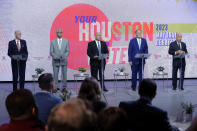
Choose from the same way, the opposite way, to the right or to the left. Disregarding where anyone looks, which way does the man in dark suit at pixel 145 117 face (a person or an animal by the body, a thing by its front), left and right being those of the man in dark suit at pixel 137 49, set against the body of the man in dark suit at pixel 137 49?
the opposite way

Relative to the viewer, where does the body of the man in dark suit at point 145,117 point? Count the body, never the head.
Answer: away from the camera

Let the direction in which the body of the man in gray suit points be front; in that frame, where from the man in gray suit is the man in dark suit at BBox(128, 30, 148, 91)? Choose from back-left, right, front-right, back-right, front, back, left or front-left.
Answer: left

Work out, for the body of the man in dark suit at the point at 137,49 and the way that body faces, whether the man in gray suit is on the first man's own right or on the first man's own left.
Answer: on the first man's own right

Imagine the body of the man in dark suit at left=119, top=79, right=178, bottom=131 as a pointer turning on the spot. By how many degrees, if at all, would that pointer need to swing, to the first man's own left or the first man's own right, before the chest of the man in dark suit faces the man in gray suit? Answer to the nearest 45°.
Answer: approximately 45° to the first man's own left

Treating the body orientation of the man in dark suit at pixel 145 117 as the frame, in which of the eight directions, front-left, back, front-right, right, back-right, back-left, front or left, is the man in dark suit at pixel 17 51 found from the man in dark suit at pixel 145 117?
front-left

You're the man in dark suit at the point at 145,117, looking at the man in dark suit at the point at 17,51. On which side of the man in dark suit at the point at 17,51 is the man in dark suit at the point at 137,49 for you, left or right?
right

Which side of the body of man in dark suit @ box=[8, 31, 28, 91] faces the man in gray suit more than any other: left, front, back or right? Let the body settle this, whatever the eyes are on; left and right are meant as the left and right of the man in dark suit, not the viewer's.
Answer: left

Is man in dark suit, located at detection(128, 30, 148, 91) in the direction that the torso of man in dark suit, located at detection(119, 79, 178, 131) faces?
yes

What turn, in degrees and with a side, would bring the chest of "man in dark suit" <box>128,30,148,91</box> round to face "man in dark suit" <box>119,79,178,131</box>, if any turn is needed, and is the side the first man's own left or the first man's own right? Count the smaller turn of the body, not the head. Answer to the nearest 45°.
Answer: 0° — they already face them

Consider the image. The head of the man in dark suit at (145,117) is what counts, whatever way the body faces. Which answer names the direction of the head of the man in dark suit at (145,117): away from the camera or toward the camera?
away from the camera

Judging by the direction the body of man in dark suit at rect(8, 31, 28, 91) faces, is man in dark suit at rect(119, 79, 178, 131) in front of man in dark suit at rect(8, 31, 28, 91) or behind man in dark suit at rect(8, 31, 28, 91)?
in front
